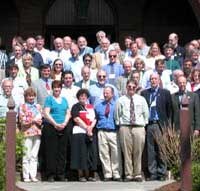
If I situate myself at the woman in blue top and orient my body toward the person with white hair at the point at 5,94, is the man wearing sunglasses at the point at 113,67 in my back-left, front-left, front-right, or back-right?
back-right

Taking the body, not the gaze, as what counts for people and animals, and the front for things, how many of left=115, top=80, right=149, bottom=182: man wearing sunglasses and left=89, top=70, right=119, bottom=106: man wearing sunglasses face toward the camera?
2

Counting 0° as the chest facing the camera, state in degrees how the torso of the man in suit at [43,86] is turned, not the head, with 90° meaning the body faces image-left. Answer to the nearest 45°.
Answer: approximately 315°

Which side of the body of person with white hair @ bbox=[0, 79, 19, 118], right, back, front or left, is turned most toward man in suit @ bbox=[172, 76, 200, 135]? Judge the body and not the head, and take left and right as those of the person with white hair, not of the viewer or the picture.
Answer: left

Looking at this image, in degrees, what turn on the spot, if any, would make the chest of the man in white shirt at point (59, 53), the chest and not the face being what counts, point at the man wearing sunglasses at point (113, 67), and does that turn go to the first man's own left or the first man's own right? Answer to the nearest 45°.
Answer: approximately 45° to the first man's own left

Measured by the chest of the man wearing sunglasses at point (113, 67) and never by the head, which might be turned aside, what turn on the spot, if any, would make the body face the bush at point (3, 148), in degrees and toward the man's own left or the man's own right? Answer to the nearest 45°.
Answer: approximately 45° to the man's own right
